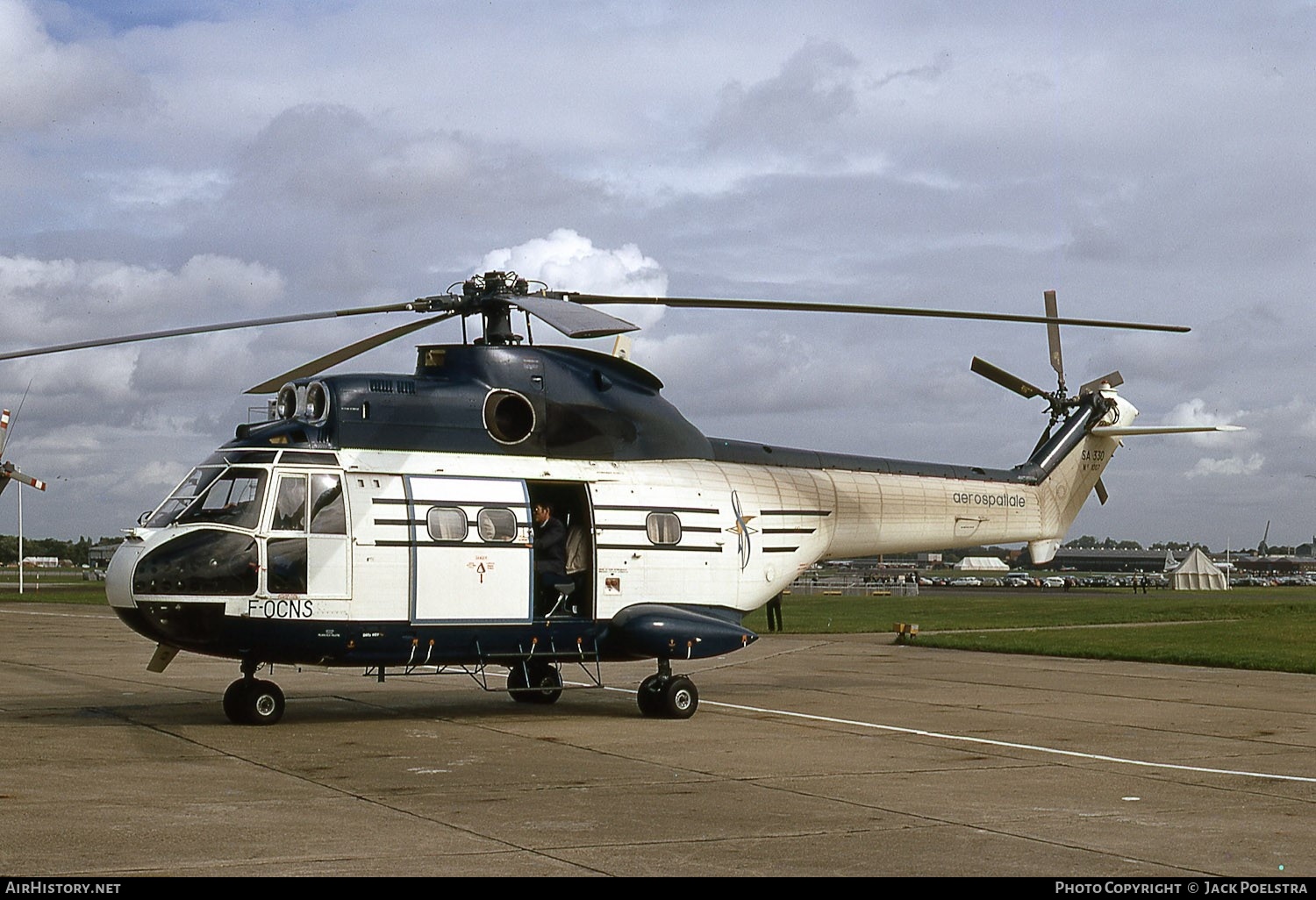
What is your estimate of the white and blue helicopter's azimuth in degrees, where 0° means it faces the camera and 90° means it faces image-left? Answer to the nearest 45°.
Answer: approximately 45°

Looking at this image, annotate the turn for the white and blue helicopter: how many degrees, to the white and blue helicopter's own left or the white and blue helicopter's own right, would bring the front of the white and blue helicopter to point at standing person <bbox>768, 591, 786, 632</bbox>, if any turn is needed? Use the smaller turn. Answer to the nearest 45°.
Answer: approximately 135° to the white and blue helicopter's own right
